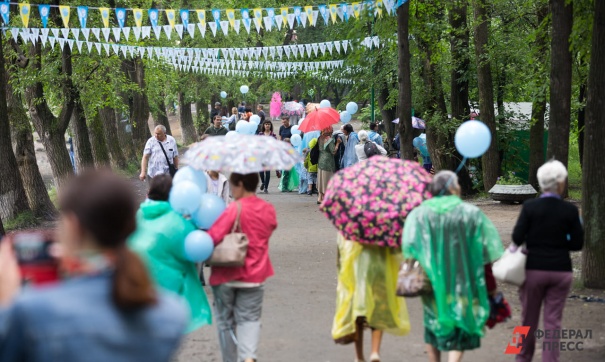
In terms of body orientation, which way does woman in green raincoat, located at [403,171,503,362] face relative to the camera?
away from the camera

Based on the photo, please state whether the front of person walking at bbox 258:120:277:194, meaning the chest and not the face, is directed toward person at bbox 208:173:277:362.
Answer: yes

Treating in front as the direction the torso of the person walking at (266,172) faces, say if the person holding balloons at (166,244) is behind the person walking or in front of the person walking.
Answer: in front

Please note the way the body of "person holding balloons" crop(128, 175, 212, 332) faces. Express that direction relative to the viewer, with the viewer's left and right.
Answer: facing away from the viewer

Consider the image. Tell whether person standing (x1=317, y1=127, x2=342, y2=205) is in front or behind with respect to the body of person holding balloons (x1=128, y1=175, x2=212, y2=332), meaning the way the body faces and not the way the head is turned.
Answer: in front

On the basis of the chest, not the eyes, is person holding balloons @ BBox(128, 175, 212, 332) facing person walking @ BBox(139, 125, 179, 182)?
yes

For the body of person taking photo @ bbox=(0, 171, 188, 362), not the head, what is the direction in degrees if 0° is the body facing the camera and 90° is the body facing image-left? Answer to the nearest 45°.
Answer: approximately 135°

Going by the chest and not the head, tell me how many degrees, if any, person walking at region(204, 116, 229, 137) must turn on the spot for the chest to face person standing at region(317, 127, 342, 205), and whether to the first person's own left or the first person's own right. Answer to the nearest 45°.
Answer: approximately 90° to the first person's own left

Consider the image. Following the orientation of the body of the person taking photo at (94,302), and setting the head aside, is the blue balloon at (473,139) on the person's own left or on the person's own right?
on the person's own right
